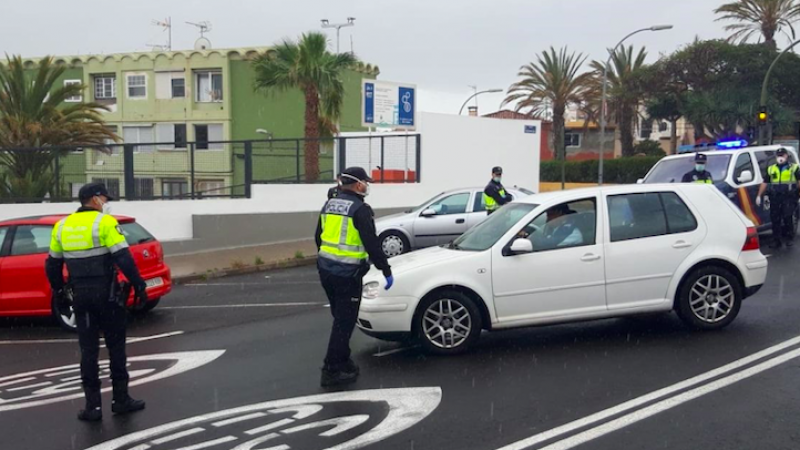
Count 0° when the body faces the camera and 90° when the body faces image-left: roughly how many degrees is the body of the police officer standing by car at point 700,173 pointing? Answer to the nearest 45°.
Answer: approximately 0°

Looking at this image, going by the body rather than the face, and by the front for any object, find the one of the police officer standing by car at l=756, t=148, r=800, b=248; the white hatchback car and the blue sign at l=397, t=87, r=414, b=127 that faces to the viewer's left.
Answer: the white hatchback car

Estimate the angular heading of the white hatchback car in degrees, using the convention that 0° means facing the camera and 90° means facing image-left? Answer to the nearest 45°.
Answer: approximately 90°

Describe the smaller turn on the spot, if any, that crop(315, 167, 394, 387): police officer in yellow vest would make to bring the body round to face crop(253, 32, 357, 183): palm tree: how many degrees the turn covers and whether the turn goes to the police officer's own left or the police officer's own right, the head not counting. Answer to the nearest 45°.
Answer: approximately 45° to the police officer's own left

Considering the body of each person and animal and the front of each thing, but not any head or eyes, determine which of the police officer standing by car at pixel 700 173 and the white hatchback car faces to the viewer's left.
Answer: the white hatchback car

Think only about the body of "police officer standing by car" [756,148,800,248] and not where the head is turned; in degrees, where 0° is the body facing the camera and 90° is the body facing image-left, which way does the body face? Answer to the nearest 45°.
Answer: approximately 0°

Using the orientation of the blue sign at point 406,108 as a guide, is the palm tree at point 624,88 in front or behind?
behind

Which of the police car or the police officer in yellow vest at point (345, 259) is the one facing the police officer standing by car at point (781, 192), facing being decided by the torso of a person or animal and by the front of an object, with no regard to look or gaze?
the police officer in yellow vest

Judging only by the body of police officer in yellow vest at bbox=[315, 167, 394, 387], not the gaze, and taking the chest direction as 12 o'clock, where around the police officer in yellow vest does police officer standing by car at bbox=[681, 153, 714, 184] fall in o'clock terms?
The police officer standing by car is roughly at 12 o'clock from the police officer in yellow vest.

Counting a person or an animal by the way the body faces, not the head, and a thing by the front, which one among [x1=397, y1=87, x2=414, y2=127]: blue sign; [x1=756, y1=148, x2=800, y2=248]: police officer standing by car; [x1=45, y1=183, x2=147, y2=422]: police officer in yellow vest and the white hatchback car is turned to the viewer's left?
the white hatchback car
